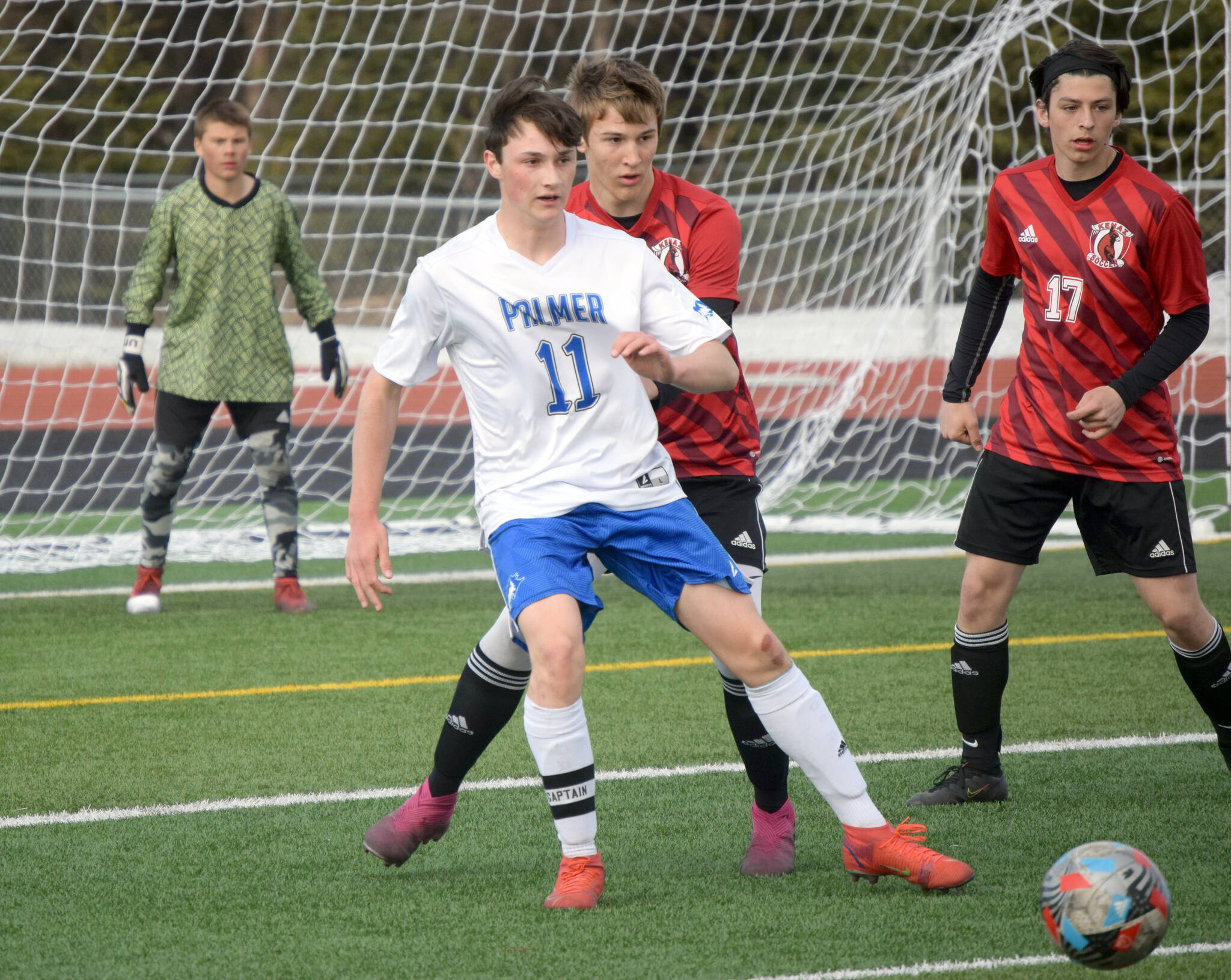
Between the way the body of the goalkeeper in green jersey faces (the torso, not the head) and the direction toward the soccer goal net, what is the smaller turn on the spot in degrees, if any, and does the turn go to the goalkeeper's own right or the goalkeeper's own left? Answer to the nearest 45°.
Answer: approximately 180°

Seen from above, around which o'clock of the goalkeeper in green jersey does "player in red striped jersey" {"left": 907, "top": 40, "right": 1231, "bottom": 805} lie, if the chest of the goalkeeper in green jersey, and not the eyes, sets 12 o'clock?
The player in red striped jersey is roughly at 11 o'clock from the goalkeeper in green jersey.

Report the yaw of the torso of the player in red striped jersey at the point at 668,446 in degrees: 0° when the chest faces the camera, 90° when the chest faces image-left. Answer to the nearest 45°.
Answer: approximately 0°

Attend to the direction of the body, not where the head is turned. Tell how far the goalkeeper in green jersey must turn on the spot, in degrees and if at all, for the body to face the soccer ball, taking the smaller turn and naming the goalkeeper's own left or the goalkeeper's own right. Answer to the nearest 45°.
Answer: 0° — they already face it

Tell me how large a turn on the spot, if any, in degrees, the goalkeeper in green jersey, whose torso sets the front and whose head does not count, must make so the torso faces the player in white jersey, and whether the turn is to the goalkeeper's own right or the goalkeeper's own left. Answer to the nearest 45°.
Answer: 0° — they already face them

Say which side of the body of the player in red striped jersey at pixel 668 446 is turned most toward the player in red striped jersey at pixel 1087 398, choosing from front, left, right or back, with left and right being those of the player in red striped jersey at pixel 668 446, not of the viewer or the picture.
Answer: left

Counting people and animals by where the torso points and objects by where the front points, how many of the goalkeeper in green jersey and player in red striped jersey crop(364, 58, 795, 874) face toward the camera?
2

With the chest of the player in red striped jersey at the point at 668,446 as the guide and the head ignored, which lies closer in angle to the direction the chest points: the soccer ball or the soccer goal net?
the soccer ball

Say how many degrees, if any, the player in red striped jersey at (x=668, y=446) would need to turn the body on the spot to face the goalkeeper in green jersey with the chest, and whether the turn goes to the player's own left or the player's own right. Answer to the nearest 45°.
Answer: approximately 135° to the player's own right

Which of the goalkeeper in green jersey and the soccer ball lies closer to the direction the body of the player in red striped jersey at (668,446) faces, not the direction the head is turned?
the soccer ball
